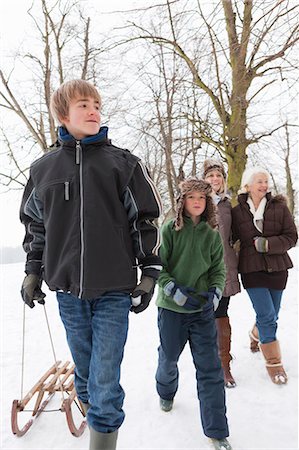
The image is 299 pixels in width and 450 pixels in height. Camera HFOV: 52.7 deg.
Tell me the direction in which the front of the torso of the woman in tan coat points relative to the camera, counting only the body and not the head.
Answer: toward the camera

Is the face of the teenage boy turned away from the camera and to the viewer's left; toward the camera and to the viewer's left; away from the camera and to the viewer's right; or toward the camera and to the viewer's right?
toward the camera and to the viewer's right

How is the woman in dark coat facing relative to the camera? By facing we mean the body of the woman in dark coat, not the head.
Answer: toward the camera

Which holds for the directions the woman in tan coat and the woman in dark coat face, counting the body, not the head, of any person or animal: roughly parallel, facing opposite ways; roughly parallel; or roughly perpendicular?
roughly parallel

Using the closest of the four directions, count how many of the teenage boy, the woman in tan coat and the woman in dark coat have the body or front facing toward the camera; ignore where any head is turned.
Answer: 3

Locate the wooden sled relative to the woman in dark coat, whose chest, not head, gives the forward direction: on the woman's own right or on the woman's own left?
on the woman's own right

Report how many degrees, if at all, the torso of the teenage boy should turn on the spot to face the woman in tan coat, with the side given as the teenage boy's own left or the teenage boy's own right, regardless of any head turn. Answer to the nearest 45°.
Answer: approximately 135° to the teenage boy's own left

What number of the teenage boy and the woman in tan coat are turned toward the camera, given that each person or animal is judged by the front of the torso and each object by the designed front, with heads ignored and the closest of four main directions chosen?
2

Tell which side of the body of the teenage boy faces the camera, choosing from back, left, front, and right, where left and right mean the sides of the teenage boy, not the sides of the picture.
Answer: front

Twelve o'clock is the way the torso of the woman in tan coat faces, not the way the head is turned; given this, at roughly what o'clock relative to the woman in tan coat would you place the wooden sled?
The wooden sled is roughly at 2 o'clock from the woman in tan coat.

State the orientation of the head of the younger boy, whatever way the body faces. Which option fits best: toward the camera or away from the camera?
toward the camera

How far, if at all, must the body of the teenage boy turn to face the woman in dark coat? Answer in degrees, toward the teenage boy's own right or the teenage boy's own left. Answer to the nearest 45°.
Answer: approximately 135° to the teenage boy's own left

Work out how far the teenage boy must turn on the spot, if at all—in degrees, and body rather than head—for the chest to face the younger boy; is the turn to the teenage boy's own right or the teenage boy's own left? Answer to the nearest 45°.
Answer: approximately 135° to the teenage boy's own left

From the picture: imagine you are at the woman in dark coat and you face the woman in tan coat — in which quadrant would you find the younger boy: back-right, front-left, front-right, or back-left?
front-left

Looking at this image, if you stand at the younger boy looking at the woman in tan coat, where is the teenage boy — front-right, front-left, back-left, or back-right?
back-left
